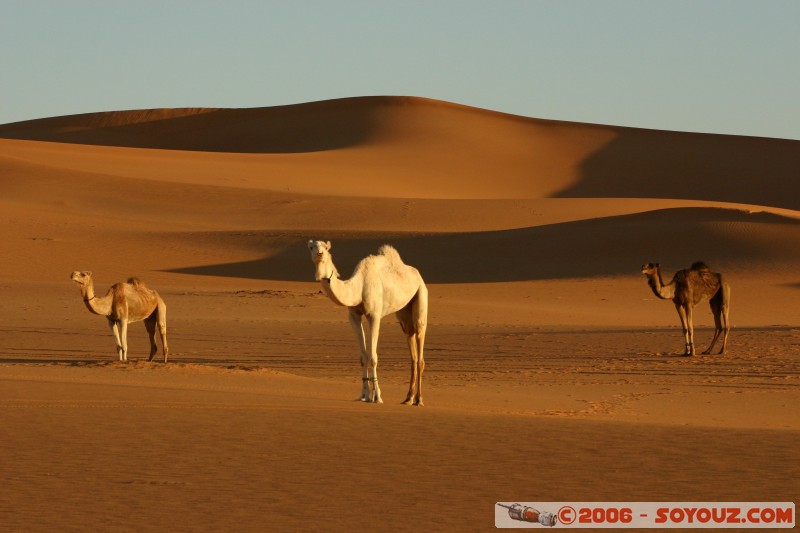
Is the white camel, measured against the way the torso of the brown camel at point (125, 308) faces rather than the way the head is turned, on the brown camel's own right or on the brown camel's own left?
on the brown camel's own left

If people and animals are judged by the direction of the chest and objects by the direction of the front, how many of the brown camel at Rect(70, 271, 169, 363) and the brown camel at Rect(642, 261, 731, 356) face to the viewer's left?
2

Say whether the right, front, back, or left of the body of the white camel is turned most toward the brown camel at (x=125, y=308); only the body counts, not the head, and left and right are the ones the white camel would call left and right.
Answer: right

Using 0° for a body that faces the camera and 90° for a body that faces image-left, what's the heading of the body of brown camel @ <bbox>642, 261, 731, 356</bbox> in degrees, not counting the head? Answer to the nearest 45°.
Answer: approximately 90°

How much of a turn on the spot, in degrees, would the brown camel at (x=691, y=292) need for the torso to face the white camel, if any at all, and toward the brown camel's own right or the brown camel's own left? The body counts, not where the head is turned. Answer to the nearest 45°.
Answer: approximately 90° to the brown camel's own left

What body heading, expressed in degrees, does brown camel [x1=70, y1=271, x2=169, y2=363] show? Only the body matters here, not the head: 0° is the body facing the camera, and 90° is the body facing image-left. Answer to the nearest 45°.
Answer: approximately 90°

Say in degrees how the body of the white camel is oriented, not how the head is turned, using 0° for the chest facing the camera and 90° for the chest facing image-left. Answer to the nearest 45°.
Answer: approximately 45°

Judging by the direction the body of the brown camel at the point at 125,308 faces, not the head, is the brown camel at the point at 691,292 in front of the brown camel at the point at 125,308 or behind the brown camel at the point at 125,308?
behind

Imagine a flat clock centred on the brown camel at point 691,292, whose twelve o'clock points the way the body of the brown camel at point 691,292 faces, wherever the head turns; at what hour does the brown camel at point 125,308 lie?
the brown camel at point 125,308 is roughly at 11 o'clock from the brown camel at point 691,292.
